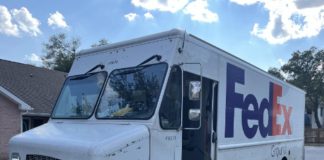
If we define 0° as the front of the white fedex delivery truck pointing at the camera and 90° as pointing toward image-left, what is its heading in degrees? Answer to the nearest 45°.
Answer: approximately 45°
